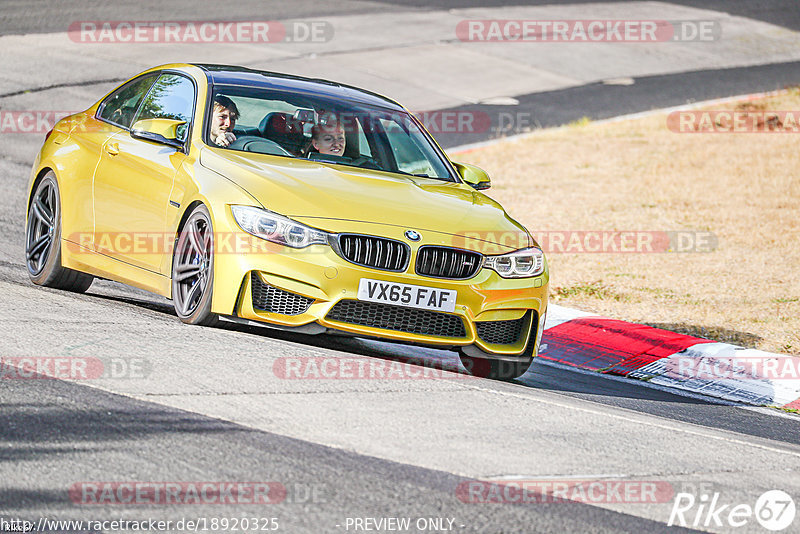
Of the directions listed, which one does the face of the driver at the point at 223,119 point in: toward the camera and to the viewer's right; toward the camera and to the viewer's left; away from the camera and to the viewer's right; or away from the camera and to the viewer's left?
toward the camera and to the viewer's right

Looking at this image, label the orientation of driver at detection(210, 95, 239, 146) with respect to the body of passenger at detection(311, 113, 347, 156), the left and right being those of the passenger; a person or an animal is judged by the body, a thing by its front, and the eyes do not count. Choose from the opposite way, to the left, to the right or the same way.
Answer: the same way

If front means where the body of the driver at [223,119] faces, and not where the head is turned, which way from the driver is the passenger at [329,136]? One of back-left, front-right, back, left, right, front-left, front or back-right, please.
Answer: front-left

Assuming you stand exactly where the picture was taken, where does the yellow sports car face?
facing the viewer and to the right of the viewer

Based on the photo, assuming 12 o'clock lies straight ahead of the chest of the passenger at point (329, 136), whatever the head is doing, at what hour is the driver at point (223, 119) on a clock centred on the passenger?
The driver is roughly at 4 o'clock from the passenger.

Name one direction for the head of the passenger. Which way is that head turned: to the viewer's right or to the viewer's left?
to the viewer's right

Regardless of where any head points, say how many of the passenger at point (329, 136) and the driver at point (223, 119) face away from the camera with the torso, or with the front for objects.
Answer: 0

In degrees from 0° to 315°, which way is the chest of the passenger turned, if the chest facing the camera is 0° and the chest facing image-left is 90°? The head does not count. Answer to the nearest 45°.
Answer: approximately 315°
